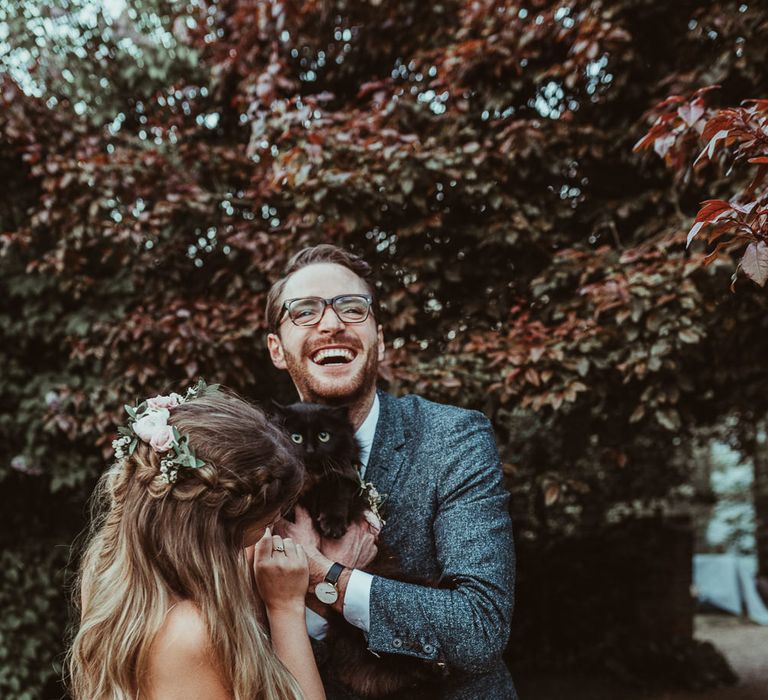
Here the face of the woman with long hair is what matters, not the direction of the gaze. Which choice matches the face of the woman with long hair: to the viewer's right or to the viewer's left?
to the viewer's right

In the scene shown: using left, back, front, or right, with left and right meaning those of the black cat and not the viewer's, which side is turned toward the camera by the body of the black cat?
front
